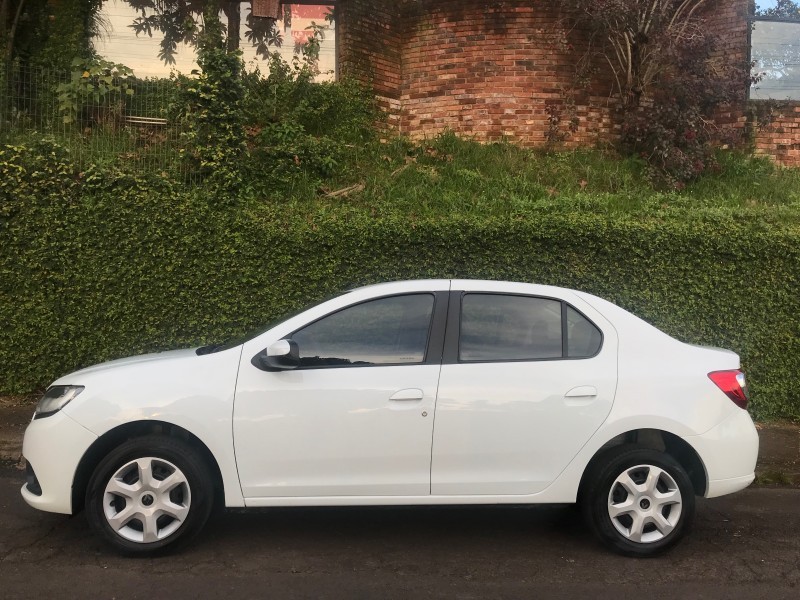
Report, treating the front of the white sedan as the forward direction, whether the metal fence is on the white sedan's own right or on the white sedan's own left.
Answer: on the white sedan's own right

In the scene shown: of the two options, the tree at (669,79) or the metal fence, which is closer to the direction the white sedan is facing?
the metal fence

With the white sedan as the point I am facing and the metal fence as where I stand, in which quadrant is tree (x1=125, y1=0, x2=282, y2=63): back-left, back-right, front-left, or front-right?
back-left

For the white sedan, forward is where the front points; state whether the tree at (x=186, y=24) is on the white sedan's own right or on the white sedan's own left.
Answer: on the white sedan's own right

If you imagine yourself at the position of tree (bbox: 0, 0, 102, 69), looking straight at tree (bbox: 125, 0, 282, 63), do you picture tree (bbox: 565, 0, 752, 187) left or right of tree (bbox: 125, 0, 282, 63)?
right

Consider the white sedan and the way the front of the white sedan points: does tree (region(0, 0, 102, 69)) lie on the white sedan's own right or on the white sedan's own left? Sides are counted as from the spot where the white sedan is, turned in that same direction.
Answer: on the white sedan's own right

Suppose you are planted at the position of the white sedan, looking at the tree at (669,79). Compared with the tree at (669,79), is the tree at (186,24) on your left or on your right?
left

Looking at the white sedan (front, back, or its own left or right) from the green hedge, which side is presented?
right

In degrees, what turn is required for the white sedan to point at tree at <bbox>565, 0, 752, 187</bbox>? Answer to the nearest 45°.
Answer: approximately 135° to its right

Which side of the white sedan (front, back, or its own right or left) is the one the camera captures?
left
